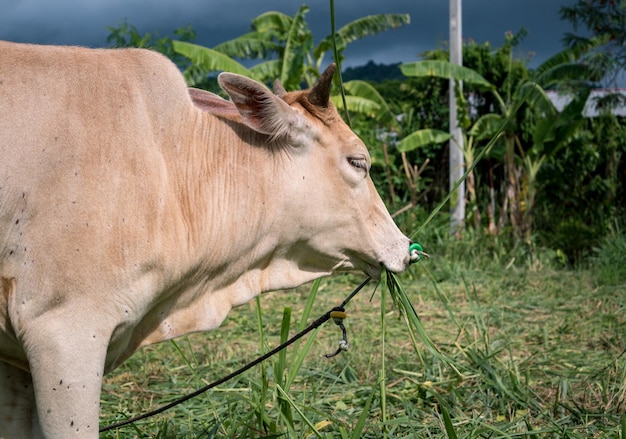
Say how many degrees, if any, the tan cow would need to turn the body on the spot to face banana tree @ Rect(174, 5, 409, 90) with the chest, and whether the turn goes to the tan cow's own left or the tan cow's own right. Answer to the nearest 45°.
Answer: approximately 90° to the tan cow's own left

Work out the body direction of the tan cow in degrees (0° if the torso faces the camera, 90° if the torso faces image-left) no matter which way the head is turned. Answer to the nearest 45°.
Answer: approximately 270°

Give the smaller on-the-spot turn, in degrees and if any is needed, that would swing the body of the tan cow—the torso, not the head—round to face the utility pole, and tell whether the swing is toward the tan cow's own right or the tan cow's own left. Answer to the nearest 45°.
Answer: approximately 45° to the tan cow's own left

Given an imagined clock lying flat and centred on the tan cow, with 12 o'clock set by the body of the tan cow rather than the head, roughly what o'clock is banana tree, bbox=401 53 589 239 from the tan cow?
The banana tree is roughly at 10 o'clock from the tan cow.
